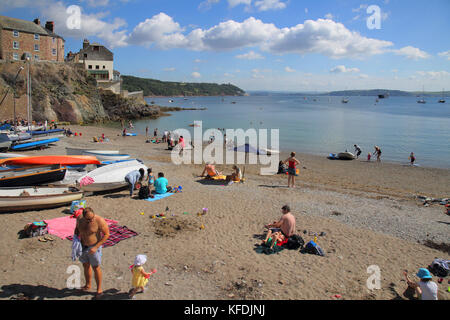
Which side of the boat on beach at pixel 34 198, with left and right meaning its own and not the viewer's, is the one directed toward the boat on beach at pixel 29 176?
left

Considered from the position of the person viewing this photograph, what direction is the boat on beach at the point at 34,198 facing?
facing to the right of the viewer

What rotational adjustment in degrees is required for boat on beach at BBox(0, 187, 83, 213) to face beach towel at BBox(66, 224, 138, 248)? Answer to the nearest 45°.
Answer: approximately 45° to its right

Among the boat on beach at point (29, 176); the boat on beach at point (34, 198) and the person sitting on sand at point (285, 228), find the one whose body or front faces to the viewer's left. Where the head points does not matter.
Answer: the person sitting on sand

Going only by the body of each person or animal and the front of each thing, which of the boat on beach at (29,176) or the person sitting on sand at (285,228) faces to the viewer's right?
the boat on beach

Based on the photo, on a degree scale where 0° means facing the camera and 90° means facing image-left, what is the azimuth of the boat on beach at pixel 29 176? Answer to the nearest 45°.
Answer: approximately 270°

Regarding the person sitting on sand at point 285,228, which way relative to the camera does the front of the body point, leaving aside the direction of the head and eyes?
to the viewer's left
